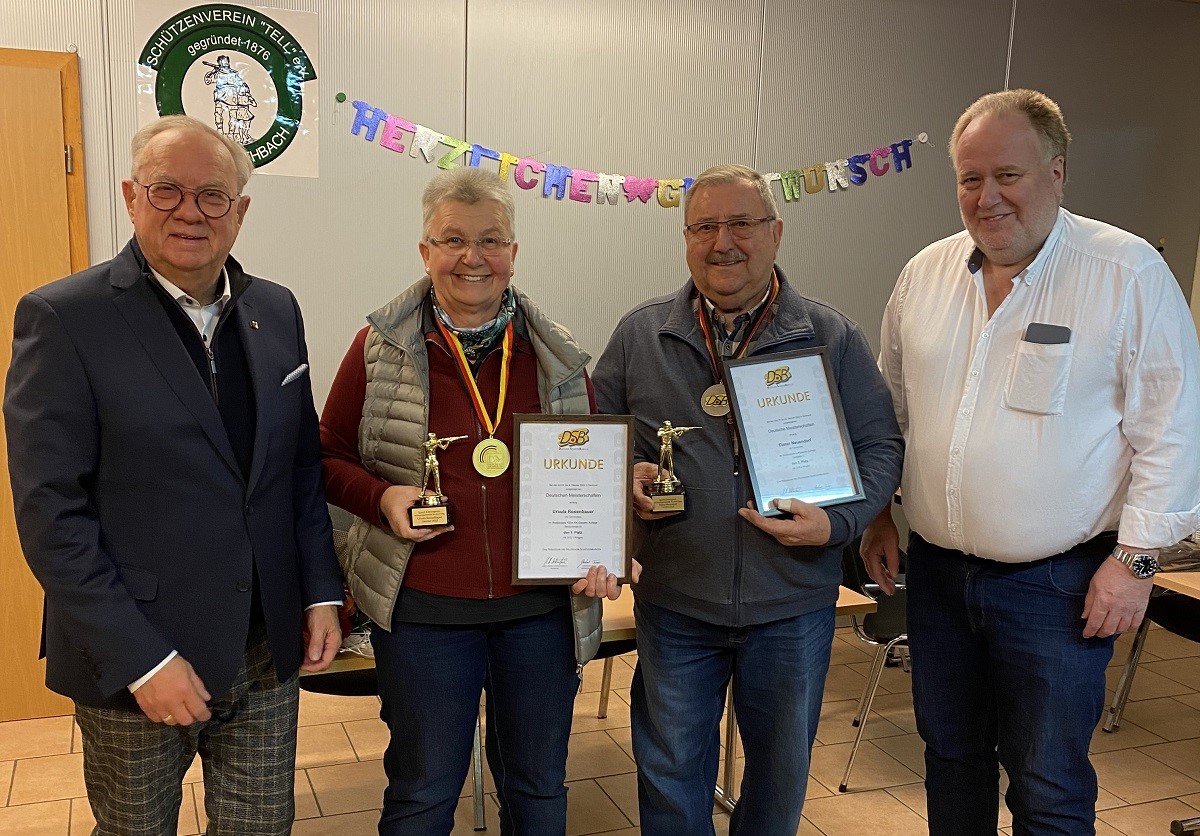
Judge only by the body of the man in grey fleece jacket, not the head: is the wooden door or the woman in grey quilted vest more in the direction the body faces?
the woman in grey quilted vest

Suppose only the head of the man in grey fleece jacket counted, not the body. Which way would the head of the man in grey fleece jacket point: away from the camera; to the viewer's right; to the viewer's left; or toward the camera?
toward the camera

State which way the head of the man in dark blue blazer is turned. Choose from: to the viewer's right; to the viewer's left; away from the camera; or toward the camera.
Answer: toward the camera

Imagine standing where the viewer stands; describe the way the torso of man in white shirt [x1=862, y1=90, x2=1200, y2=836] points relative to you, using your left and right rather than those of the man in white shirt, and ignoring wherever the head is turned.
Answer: facing the viewer and to the left of the viewer

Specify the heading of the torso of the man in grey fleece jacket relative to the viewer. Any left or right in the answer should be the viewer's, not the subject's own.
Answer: facing the viewer

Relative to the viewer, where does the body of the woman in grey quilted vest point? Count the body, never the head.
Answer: toward the camera

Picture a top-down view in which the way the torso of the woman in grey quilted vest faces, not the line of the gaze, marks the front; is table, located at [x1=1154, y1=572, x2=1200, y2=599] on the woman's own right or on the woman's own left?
on the woman's own left

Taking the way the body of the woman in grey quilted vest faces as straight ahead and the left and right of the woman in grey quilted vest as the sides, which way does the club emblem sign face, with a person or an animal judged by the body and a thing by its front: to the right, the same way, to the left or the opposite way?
the same way

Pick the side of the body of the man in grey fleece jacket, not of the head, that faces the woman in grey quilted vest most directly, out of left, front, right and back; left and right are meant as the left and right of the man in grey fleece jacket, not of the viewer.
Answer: right

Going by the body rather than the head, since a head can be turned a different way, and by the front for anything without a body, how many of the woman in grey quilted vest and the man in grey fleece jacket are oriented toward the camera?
2

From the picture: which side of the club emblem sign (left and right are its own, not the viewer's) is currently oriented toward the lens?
front

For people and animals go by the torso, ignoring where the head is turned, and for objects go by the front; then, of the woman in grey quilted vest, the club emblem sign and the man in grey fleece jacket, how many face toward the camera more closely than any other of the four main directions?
3

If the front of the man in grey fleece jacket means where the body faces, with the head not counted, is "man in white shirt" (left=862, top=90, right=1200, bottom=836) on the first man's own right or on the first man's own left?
on the first man's own left

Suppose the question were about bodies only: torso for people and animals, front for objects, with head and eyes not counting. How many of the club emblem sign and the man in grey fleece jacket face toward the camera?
2

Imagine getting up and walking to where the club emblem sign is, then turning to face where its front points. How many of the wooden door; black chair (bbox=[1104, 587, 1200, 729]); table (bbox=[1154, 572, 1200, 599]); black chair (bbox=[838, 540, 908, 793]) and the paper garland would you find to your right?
1
